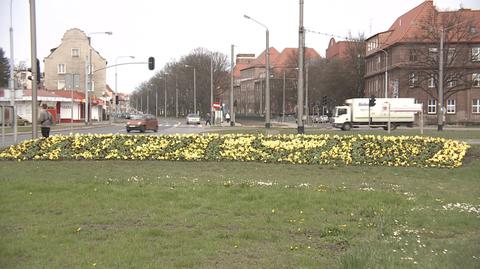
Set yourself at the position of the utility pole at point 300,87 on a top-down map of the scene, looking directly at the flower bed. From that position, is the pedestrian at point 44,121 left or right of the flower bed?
right

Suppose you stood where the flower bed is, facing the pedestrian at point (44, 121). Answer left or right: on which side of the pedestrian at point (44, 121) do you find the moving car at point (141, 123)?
right

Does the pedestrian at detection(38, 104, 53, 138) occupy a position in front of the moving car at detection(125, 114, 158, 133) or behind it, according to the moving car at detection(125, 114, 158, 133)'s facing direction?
in front

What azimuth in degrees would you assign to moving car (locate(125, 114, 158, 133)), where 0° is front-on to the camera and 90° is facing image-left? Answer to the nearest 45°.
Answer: approximately 45°

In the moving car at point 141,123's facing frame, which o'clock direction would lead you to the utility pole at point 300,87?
The utility pole is roughly at 10 o'clock from the moving car.
